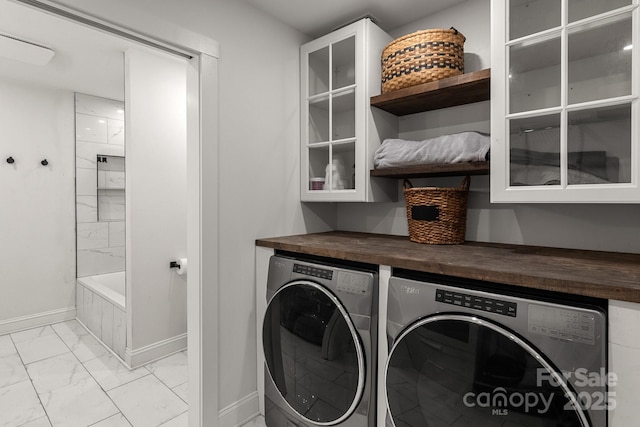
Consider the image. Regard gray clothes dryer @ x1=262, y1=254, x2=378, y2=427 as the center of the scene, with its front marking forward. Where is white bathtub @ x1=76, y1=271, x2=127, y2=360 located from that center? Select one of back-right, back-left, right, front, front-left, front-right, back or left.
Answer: right

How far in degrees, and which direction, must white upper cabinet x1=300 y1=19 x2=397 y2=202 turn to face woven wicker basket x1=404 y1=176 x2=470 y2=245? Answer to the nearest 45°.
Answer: approximately 90° to its left

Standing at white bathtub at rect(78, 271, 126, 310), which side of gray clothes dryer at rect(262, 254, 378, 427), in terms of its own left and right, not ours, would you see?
right

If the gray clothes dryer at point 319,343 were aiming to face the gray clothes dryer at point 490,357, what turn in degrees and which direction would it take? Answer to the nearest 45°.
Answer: approximately 90° to its left

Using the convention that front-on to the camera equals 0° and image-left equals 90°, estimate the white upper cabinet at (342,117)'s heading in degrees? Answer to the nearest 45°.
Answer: approximately 45°
